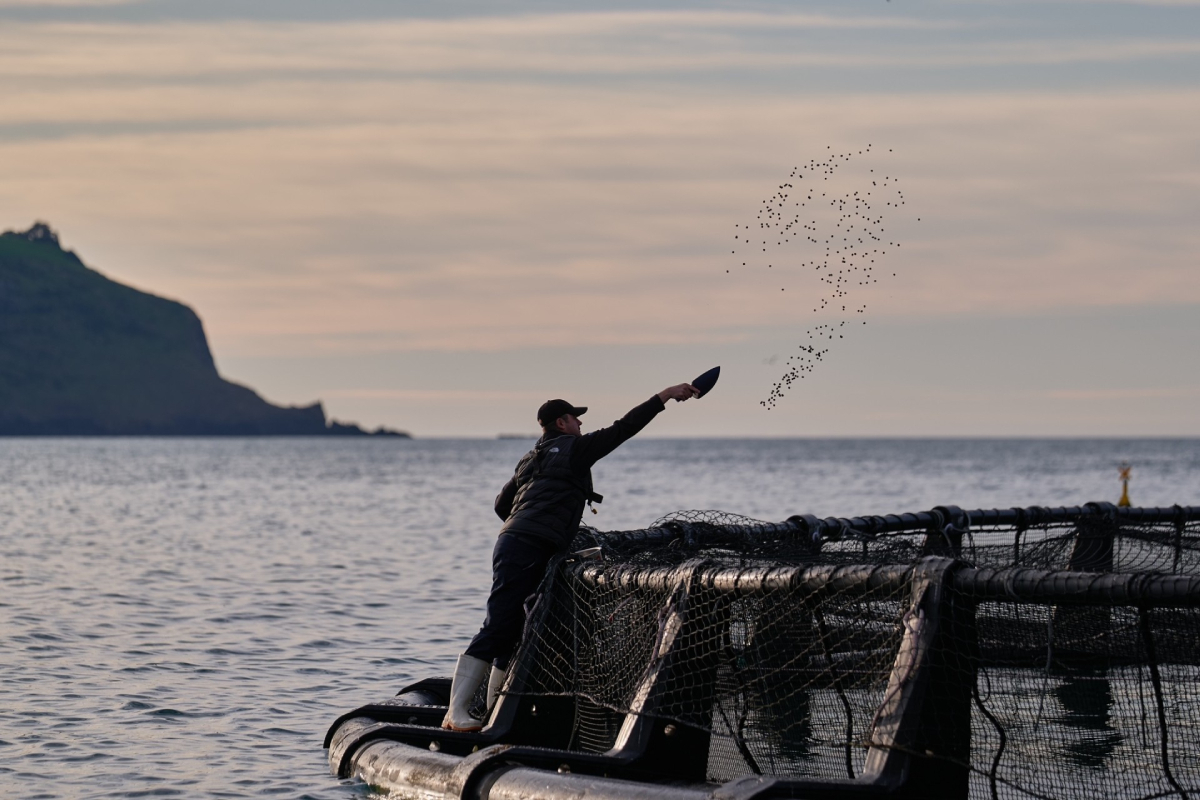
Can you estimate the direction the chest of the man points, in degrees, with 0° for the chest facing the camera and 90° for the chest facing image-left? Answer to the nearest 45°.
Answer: approximately 225°
